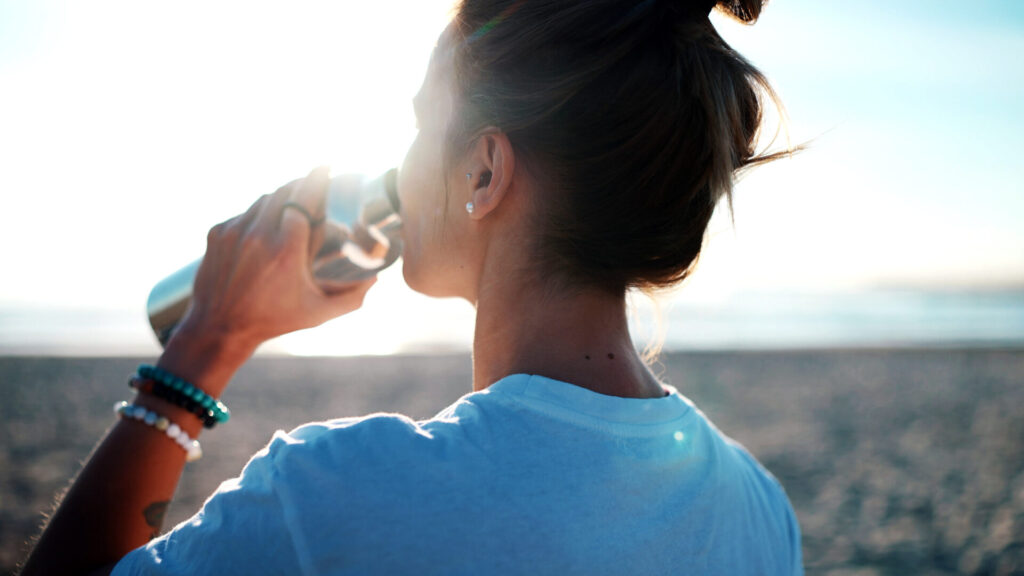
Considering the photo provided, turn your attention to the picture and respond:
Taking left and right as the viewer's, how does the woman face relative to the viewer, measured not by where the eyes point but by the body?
facing away from the viewer and to the left of the viewer

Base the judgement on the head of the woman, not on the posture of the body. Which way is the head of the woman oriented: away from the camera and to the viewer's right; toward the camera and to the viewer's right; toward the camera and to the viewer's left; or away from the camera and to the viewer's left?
away from the camera and to the viewer's left
